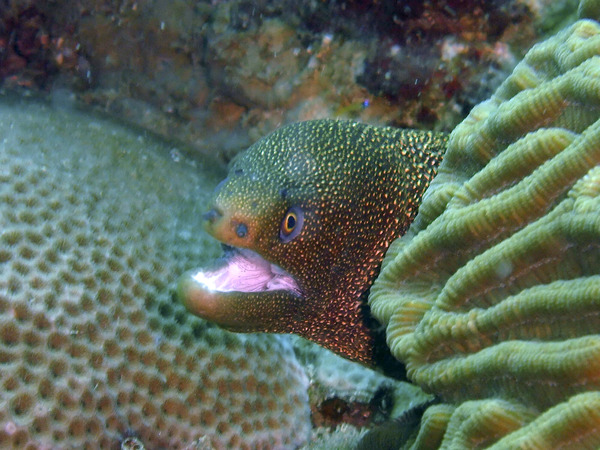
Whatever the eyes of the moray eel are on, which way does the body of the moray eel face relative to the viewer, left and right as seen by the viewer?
facing the viewer and to the left of the viewer
